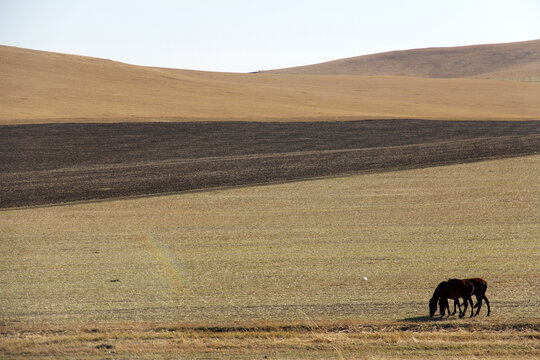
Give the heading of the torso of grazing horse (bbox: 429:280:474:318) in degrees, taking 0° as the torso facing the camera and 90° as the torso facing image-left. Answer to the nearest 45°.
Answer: approximately 90°
